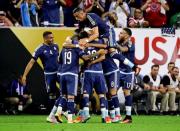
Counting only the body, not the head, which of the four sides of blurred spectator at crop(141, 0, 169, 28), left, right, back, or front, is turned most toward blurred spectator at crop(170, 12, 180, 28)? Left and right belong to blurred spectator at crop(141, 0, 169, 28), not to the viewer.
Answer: left

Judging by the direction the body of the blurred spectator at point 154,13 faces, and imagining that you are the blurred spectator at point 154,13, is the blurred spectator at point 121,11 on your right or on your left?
on your right

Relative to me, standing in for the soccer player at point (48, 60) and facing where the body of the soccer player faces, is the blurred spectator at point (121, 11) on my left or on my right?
on my left
